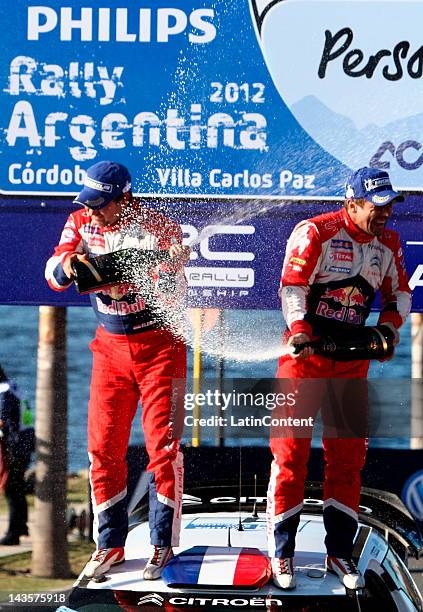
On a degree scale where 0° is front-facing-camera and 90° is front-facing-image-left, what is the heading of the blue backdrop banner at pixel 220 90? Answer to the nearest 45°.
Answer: approximately 0°

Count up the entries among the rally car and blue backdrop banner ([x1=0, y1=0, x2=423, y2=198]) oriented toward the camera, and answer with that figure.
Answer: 2

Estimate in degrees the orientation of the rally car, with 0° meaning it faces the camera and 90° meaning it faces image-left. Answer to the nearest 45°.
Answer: approximately 0°
